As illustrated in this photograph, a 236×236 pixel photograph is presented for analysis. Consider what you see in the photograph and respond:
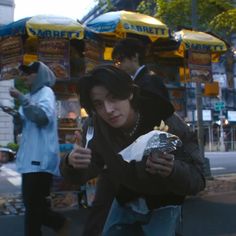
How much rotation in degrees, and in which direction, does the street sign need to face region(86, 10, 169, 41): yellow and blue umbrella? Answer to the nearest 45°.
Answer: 0° — it already faces it

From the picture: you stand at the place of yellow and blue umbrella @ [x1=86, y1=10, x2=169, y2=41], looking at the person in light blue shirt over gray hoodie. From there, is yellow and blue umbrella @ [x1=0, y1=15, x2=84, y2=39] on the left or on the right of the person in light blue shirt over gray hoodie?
right

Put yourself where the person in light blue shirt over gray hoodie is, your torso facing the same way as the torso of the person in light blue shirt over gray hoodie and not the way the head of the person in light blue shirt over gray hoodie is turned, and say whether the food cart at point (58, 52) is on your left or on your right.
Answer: on your right

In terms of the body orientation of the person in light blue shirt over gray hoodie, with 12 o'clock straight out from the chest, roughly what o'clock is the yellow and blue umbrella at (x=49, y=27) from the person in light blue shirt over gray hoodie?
The yellow and blue umbrella is roughly at 3 o'clock from the person in light blue shirt over gray hoodie.

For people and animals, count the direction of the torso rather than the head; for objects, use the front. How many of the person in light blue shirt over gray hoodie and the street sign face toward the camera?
1

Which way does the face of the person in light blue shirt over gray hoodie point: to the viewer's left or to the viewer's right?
to the viewer's left

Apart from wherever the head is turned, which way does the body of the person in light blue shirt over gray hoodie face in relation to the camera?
to the viewer's left

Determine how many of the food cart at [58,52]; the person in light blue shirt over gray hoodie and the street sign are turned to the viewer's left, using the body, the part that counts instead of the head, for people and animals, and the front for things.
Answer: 1
